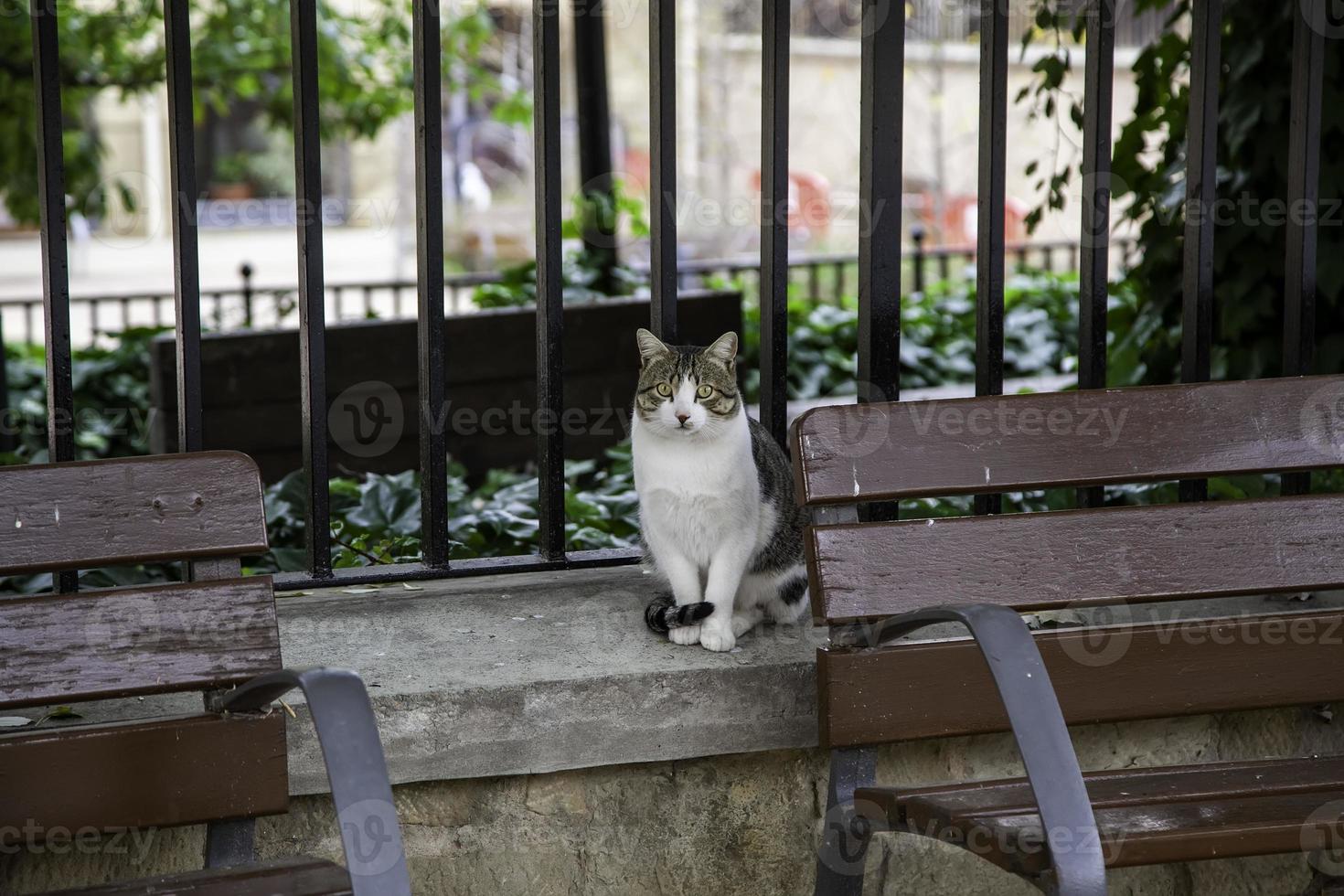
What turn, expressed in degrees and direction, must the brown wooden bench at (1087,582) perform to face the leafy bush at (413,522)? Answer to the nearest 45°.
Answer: approximately 180°

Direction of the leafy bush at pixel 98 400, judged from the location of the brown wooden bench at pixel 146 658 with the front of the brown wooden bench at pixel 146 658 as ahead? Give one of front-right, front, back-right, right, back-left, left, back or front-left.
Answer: back-left

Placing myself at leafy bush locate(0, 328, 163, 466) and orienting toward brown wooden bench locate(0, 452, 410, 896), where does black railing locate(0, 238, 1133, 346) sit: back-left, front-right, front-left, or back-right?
back-left

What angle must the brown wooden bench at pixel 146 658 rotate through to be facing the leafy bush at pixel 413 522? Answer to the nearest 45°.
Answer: approximately 135° to its left

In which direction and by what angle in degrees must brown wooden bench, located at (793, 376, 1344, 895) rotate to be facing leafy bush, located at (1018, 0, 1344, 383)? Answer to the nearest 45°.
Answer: approximately 135° to its left

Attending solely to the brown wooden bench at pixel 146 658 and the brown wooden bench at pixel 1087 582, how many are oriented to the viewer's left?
0

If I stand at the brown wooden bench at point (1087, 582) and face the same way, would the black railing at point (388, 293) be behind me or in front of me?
behind
